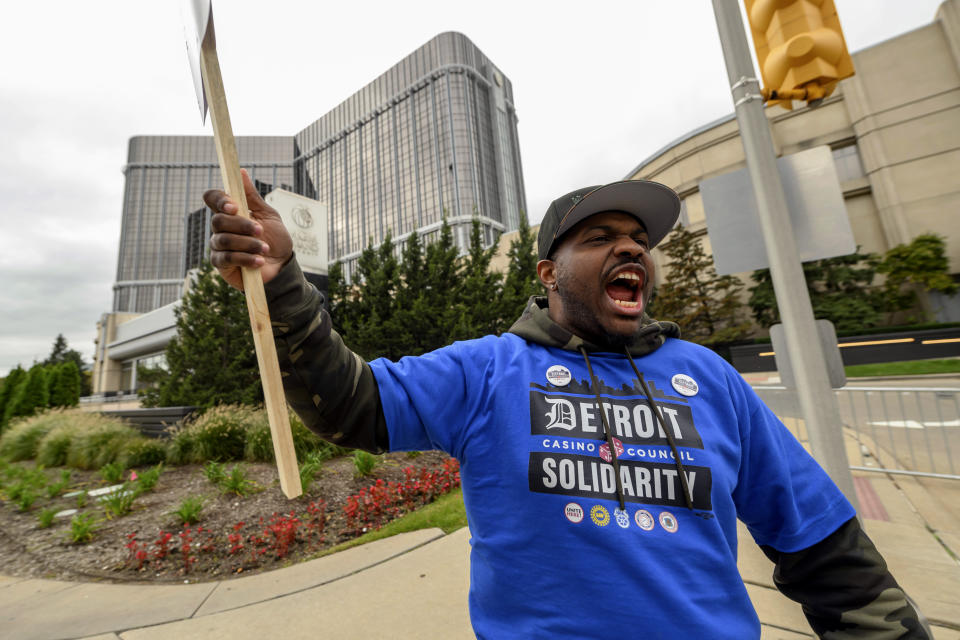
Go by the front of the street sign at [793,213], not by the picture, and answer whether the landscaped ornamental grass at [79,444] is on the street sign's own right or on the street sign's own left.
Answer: on the street sign's own left

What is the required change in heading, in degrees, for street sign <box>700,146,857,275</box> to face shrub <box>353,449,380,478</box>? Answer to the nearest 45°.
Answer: approximately 90° to its left

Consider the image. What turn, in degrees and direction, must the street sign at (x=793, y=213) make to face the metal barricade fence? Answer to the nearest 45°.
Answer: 0° — it already faces it

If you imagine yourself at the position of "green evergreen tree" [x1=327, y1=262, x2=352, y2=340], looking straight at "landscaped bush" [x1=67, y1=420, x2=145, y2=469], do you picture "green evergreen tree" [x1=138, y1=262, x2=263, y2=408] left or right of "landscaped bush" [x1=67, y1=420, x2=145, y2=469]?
right

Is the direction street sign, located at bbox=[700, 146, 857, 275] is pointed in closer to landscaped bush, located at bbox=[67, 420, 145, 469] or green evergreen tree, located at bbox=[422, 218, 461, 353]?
the green evergreen tree

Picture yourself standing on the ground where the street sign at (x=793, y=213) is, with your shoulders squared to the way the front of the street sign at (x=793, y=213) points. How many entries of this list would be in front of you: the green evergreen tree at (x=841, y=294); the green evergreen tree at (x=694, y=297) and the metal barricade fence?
3

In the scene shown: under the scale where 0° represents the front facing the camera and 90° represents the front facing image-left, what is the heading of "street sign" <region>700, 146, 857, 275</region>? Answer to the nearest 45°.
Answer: approximately 180°

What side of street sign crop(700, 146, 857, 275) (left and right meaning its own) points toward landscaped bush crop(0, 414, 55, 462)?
left

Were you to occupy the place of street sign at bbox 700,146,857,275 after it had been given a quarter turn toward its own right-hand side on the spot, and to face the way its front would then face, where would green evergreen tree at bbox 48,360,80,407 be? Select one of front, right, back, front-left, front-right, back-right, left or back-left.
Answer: back

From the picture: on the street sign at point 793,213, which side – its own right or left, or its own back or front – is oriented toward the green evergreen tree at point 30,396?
left
